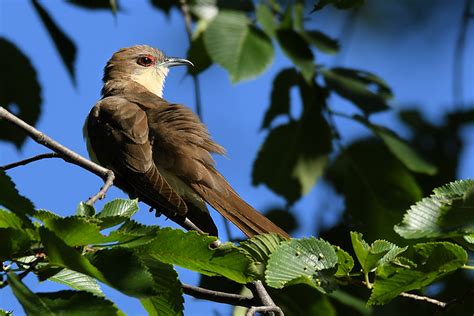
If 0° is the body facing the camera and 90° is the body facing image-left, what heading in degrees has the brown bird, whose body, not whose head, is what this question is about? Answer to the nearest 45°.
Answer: approximately 135°
